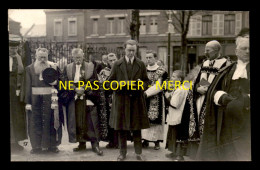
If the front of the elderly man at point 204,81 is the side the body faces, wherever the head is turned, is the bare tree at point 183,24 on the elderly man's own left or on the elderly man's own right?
on the elderly man's own right

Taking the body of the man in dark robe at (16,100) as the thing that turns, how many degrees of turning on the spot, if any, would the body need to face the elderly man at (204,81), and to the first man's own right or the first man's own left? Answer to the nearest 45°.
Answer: approximately 45° to the first man's own left

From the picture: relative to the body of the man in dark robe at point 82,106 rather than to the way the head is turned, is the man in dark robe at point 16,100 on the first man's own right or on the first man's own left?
on the first man's own right

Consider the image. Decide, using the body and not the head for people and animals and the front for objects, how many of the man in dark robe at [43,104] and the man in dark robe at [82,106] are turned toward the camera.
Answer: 2

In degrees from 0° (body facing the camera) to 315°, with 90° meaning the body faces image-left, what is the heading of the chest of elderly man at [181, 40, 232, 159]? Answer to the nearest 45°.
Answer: approximately 45°

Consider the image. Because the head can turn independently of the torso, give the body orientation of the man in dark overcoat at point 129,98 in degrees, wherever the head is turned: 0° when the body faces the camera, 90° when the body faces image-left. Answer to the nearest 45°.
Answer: approximately 0°

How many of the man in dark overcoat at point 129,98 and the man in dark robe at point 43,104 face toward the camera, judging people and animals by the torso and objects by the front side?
2

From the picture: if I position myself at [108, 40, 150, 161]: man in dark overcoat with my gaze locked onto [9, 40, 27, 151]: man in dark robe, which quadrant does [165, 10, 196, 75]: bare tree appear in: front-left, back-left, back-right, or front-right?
back-right
